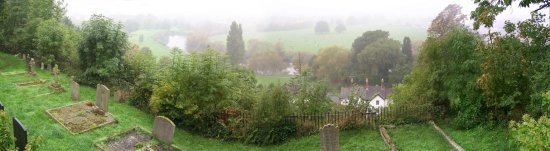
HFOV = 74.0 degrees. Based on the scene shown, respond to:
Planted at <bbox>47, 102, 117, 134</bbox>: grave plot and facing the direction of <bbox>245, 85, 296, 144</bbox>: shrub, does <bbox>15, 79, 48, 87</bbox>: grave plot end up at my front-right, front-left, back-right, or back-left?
back-left

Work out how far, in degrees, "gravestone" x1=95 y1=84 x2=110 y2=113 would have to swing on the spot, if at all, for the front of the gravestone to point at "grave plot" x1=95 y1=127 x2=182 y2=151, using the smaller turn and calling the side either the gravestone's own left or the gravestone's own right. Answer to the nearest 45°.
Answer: approximately 45° to the gravestone's own left

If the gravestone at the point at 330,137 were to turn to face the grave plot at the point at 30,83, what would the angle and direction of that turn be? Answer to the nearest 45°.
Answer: approximately 90° to its right

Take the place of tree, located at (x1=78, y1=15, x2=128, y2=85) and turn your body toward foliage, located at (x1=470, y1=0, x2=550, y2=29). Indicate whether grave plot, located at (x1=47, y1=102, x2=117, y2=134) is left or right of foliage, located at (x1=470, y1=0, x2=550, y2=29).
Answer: right

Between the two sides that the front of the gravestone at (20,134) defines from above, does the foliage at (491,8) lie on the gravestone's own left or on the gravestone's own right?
on the gravestone's own left

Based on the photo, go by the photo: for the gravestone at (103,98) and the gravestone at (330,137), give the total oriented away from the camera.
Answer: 0

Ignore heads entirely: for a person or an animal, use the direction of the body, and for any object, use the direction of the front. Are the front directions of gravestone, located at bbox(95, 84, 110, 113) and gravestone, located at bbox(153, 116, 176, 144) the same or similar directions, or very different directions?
same or similar directions

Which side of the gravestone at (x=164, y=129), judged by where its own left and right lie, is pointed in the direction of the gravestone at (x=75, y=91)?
right

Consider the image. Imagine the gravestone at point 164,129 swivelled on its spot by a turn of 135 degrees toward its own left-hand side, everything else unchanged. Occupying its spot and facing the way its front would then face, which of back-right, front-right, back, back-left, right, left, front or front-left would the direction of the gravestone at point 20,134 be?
back-right

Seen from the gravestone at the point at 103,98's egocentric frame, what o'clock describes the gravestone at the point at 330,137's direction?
the gravestone at the point at 330,137 is roughly at 9 o'clock from the gravestone at the point at 103,98.

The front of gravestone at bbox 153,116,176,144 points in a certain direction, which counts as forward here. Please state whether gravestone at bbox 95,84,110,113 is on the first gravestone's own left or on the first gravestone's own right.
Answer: on the first gravestone's own right

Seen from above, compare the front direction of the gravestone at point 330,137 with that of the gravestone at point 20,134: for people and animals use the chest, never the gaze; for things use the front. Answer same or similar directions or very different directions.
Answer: same or similar directions

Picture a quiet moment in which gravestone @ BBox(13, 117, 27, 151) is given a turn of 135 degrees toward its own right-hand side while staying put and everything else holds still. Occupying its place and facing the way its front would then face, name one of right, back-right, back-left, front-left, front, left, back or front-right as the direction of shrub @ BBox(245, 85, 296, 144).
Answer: right

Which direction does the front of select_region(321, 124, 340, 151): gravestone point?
toward the camera
